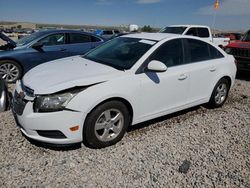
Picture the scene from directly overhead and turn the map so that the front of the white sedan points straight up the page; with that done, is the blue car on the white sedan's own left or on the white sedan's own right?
on the white sedan's own right

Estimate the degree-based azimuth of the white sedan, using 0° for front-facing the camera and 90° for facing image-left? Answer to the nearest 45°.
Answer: approximately 45°

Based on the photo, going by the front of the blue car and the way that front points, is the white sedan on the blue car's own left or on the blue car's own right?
on the blue car's own left

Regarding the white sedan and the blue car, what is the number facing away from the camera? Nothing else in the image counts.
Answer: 0

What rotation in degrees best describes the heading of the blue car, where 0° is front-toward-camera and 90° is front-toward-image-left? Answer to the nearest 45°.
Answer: approximately 45°
